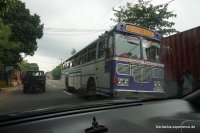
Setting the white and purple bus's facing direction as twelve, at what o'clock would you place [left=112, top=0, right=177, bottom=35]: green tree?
The green tree is roughly at 8 o'clock from the white and purple bus.

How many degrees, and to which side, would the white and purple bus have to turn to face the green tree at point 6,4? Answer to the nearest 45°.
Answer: approximately 90° to its right

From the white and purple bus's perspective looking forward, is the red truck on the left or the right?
on its left

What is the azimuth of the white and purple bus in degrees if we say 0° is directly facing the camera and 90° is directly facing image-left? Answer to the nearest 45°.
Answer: approximately 315°
